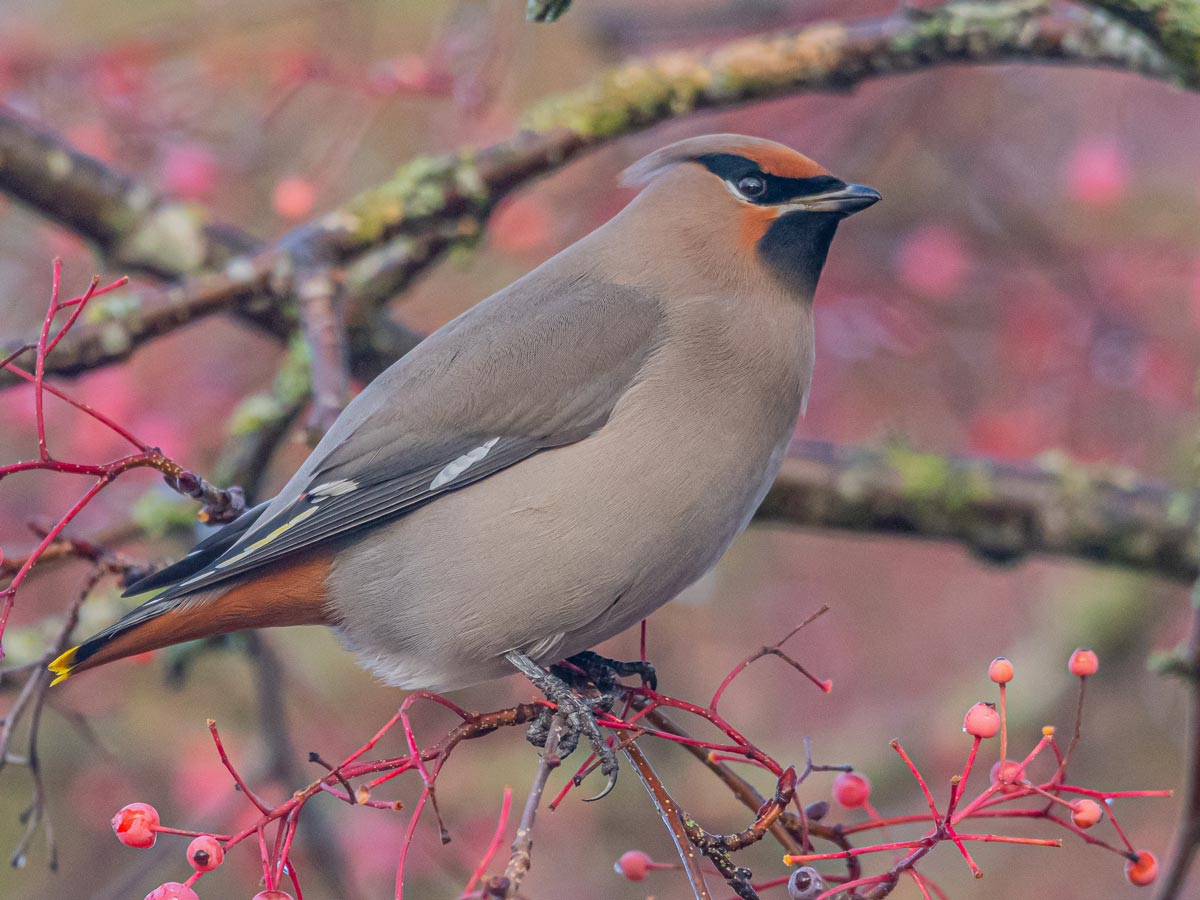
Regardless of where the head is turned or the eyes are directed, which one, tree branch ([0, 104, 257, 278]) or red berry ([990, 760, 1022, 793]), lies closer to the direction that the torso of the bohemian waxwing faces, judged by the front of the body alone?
the red berry

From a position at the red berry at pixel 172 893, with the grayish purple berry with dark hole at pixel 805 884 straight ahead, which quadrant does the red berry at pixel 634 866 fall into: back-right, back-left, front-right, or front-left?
front-left

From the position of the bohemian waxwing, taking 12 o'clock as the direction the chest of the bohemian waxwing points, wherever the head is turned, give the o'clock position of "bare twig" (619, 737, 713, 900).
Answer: The bare twig is roughly at 12 o'clock from the bohemian waxwing.

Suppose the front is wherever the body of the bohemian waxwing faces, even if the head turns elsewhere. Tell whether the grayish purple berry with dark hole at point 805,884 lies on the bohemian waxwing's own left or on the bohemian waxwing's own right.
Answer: on the bohemian waxwing's own right

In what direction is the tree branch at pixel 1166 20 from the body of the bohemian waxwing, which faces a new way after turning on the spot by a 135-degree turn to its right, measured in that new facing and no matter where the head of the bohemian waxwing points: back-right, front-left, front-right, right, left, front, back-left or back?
back-left

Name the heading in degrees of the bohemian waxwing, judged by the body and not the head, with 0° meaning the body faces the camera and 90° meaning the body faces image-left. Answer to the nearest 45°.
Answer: approximately 270°

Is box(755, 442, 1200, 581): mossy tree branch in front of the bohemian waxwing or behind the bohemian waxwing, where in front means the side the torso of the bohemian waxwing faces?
in front
